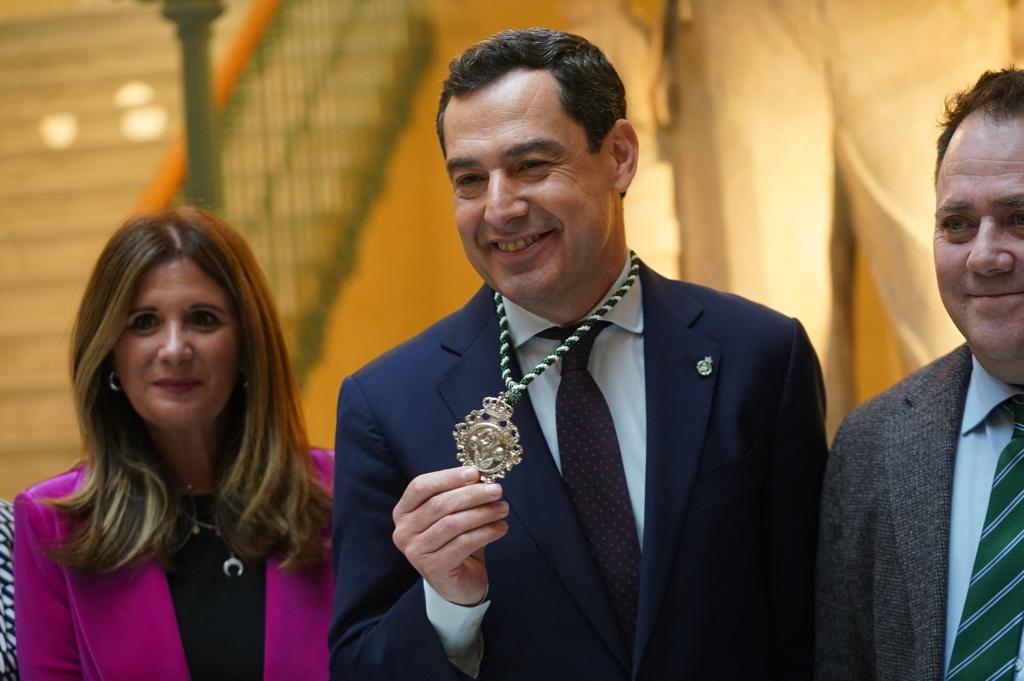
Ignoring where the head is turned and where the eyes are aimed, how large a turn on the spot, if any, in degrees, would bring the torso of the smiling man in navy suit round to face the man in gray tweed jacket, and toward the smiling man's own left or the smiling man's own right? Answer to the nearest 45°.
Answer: approximately 90° to the smiling man's own left

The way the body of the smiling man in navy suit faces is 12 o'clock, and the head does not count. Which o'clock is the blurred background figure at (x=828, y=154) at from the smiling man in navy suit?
The blurred background figure is roughly at 7 o'clock from the smiling man in navy suit.

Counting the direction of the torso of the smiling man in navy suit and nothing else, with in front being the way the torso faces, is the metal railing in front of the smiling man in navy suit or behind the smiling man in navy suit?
behind

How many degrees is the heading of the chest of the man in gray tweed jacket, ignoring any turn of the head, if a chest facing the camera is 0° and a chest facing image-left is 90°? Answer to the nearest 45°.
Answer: approximately 0°

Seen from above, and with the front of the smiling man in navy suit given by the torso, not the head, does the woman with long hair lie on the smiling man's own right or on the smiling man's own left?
on the smiling man's own right

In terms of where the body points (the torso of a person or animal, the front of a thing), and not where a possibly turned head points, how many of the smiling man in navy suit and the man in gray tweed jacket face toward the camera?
2

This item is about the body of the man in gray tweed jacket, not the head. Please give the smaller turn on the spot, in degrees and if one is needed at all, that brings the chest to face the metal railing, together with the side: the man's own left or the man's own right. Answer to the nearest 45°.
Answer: approximately 135° to the man's own right

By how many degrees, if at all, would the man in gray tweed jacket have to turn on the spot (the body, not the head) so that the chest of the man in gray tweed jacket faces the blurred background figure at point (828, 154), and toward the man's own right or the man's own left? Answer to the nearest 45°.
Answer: approximately 180°

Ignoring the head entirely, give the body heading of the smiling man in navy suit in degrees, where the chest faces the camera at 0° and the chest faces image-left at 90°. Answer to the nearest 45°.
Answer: approximately 0°

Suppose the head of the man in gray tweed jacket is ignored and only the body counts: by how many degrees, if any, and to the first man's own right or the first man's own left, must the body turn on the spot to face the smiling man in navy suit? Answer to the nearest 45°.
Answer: approximately 90° to the first man's own right

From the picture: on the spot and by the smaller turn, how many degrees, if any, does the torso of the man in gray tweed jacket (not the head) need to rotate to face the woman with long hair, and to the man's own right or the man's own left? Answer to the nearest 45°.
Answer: approximately 90° to the man's own right

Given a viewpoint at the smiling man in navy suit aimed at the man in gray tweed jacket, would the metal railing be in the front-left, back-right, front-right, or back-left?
back-left
